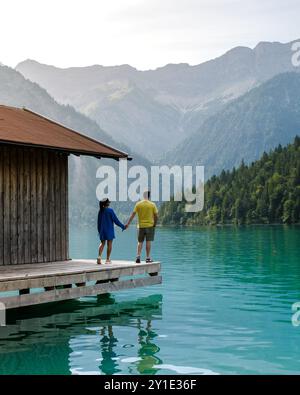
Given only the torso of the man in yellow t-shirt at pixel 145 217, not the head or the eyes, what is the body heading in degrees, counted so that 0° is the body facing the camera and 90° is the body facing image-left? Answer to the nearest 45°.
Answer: approximately 180°
